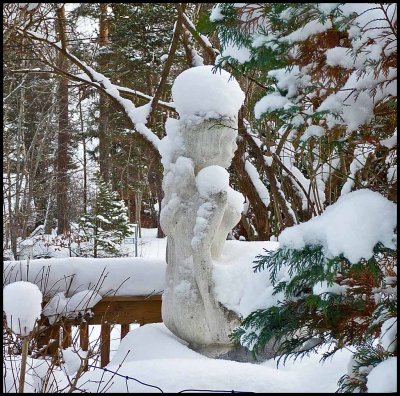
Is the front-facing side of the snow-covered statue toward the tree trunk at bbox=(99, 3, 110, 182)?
no

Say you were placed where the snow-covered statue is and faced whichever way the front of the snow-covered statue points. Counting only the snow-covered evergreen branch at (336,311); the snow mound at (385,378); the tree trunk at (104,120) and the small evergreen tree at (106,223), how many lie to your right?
2
